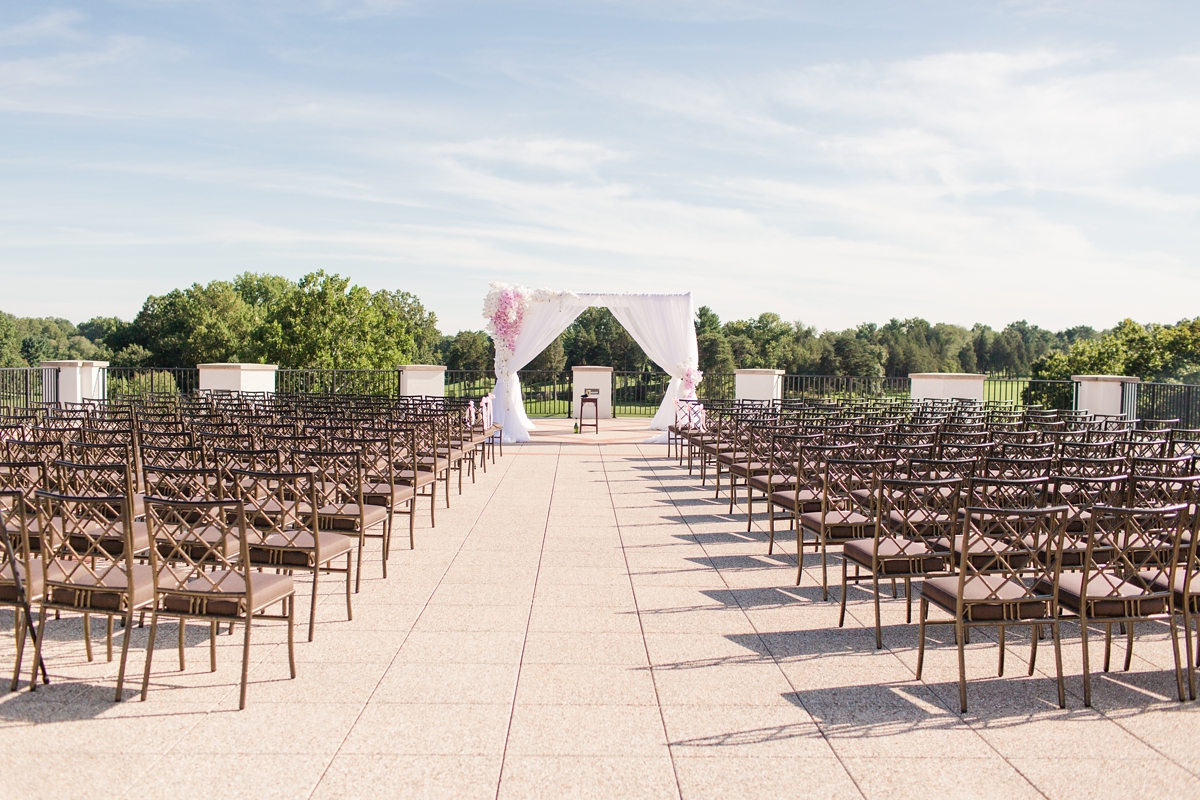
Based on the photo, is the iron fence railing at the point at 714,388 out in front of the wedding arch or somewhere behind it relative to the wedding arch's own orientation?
behind

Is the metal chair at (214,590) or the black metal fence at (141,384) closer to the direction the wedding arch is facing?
the metal chair

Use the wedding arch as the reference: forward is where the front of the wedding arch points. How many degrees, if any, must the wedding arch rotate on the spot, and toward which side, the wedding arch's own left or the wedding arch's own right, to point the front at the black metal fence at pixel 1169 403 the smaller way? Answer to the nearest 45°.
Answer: approximately 90° to the wedding arch's own left

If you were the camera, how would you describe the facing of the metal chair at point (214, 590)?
facing away from the viewer and to the right of the viewer

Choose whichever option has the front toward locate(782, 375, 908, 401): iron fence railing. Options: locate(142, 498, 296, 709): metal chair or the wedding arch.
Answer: the metal chair

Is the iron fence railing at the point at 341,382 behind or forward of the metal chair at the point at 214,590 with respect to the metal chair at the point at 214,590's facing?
forward

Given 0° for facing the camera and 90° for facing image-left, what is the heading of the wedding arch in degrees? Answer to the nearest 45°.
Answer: approximately 0°

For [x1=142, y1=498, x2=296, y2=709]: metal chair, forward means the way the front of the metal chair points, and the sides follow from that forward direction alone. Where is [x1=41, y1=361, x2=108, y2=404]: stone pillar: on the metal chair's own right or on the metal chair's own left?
on the metal chair's own left

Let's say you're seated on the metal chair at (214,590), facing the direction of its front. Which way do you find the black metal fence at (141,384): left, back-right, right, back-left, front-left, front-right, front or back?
front-left

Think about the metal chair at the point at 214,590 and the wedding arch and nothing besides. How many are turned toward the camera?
1

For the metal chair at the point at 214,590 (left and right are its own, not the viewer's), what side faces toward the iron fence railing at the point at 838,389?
front

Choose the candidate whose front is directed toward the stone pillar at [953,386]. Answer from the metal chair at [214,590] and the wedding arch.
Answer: the metal chair
